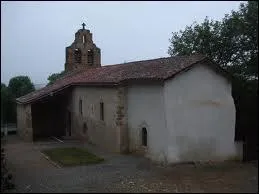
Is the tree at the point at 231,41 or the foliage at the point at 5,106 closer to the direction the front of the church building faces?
the foliage

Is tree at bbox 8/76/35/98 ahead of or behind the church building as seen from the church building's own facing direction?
ahead

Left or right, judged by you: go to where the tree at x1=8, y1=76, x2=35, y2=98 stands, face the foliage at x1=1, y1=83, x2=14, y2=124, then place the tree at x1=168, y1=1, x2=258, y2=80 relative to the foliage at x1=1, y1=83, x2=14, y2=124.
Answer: left

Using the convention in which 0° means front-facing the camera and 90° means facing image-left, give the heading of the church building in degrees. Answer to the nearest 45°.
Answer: approximately 45°

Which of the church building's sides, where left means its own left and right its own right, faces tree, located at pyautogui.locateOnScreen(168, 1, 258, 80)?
right

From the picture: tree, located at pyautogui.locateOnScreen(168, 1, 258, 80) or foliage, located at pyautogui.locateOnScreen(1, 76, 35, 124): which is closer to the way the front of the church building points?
the foliage

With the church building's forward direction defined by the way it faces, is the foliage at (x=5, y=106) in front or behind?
in front
